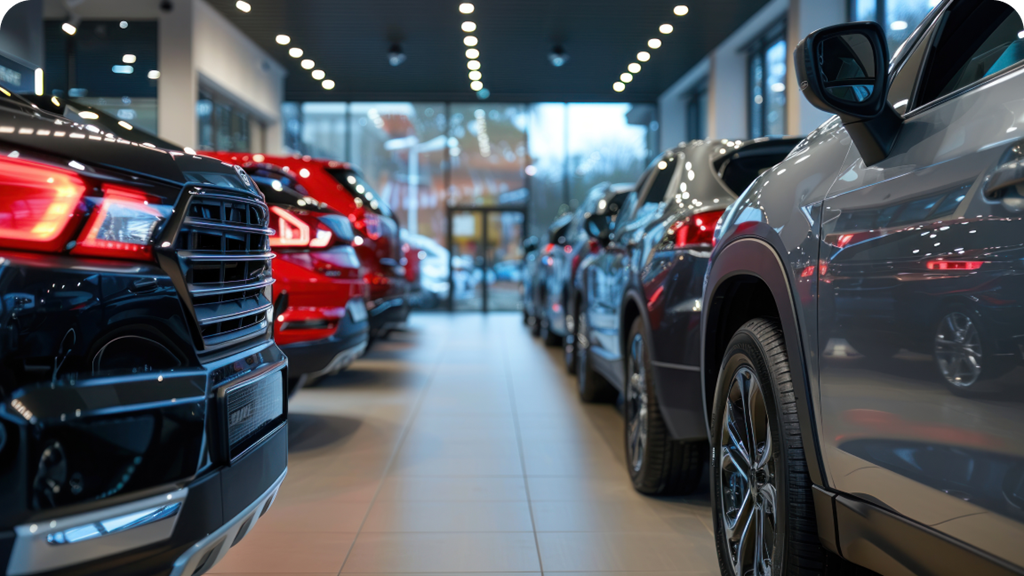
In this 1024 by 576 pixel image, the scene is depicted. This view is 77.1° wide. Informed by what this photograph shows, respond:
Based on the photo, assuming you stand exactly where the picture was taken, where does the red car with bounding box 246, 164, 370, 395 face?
facing away from the viewer and to the left of the viewer

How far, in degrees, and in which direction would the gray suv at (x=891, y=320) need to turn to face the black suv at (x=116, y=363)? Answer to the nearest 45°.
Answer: approximately 90° to its left

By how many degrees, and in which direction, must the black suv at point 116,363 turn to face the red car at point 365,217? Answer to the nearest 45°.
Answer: approximately 135° to its left

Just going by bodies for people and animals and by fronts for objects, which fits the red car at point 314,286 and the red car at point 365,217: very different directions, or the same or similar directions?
same or similar directions

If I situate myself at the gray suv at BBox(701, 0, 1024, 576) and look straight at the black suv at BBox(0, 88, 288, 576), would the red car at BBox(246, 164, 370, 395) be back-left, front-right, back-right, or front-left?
front-right

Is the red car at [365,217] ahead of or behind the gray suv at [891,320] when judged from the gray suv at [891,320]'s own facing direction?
ahead

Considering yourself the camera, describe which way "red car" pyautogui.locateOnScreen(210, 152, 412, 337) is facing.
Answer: facing away from the viewer and to the left of the viewer

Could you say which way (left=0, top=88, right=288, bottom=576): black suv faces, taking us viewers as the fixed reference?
facing the viewer and to the right of the viewer

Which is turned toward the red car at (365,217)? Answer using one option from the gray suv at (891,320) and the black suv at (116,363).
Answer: the gray suv

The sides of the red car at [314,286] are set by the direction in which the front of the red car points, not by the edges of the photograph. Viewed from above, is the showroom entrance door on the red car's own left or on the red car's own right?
on the red car's own right

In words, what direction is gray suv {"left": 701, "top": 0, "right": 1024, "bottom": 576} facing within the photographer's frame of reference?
facing away from the viewer and to the left of the viewer

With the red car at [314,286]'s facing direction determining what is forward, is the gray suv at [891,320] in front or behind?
behind

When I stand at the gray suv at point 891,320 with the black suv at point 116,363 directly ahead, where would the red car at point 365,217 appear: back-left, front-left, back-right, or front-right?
front-right
